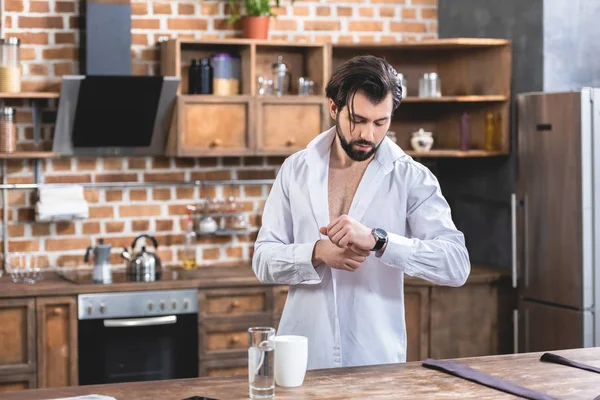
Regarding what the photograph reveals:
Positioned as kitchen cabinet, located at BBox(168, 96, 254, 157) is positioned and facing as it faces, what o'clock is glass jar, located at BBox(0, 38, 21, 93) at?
The glass jar is roughly at 3 o'clock from the kitchen cabinet.

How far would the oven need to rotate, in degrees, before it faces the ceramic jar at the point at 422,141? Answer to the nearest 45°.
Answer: approximately 90° to its left

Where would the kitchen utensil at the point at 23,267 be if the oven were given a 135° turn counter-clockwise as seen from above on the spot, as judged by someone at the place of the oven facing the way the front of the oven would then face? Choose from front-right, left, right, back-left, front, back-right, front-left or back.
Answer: left

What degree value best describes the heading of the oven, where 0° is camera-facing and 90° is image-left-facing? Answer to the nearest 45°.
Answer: approximately 0°

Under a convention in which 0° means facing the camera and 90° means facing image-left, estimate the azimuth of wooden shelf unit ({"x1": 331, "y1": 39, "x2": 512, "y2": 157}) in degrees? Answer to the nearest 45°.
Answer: approximately 0°

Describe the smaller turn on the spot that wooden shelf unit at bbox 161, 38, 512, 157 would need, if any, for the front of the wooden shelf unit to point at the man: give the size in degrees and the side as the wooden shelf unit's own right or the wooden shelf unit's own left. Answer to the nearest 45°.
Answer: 0° — it already faces them
